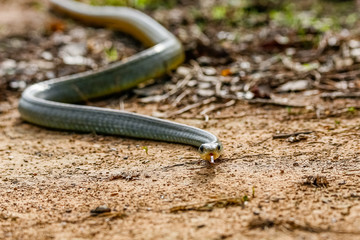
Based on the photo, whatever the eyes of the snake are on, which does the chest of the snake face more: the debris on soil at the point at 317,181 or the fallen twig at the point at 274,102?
the debris on soil

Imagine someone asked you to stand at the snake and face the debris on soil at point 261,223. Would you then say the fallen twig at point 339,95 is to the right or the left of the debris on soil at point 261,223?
left

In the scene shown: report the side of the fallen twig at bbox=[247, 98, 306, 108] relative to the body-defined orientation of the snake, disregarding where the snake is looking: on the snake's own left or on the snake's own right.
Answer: on the snake's own left

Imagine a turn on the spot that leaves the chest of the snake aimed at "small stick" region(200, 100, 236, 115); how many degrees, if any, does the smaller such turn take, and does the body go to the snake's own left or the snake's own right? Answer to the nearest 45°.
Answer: approximately 45° to the snake's own left

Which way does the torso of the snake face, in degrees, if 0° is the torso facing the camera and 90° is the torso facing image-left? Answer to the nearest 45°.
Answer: approximately 0°

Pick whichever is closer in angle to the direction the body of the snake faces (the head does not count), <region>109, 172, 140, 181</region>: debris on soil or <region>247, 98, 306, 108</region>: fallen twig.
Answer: the debris on soil
